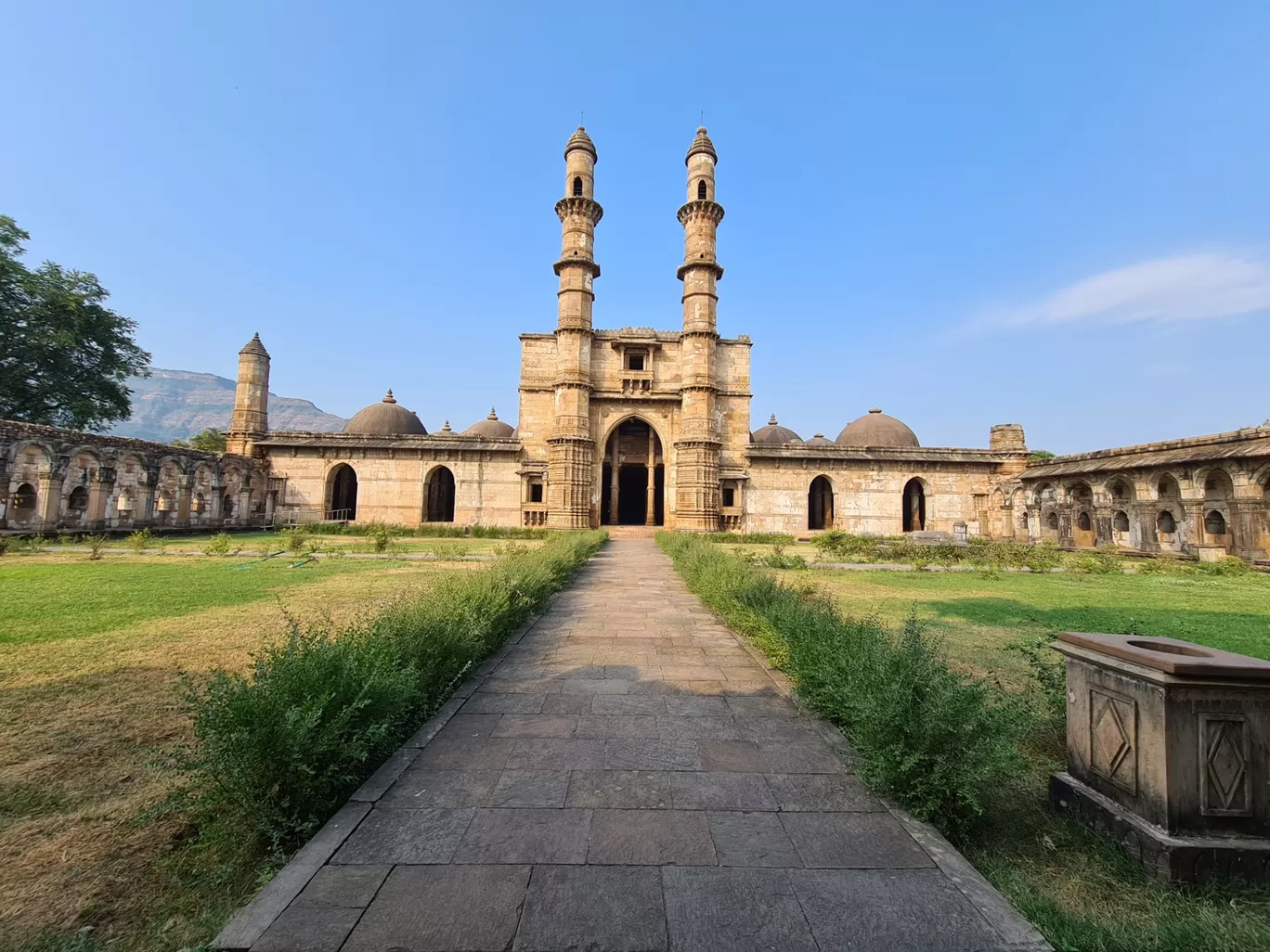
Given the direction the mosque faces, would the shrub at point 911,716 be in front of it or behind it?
in front

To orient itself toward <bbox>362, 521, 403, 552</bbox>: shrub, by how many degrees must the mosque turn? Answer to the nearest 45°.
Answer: approximately 90° to its right

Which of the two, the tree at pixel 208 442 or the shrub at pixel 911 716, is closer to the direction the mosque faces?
the shrub

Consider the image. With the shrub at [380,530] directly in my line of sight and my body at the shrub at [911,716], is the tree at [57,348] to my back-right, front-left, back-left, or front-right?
front-left

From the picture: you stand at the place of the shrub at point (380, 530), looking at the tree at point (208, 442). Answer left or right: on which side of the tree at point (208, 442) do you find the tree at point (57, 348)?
left

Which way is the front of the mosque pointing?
toward the camera

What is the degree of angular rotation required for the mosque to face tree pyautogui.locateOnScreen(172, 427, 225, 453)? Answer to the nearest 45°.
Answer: approximately 135° to its right

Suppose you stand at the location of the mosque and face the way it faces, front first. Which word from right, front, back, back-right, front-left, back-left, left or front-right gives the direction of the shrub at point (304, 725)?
front

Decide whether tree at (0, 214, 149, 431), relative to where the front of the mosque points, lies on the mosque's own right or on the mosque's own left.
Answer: on the mosque's own right
